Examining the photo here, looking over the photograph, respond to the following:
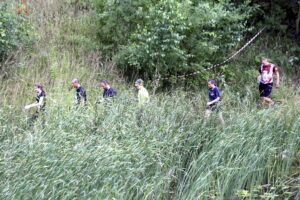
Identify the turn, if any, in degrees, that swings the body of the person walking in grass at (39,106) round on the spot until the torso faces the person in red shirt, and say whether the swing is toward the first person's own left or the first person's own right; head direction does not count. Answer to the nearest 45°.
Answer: approximately 180°

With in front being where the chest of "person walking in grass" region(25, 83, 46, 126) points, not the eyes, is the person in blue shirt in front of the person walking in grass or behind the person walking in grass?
behind

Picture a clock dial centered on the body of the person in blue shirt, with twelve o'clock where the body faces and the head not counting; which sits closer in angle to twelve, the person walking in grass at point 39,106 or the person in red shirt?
the person walking in grass

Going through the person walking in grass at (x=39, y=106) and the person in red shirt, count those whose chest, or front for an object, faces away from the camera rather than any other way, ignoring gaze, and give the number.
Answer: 0

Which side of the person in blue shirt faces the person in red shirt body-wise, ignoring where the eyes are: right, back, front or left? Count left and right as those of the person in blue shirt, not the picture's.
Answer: back

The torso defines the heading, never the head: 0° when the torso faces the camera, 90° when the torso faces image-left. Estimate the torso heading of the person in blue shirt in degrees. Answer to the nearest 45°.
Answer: approximately 45°

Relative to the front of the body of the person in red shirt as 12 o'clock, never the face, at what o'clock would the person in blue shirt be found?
The person in blue shirt is roughly at 1 o'clock from the person in red shirt.

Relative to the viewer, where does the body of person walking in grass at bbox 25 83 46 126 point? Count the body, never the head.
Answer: to the viewer's left

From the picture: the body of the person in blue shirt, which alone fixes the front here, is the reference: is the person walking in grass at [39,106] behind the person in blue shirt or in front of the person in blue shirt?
in front

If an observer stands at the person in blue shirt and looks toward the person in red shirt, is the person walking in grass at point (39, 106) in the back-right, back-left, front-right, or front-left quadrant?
back-left
